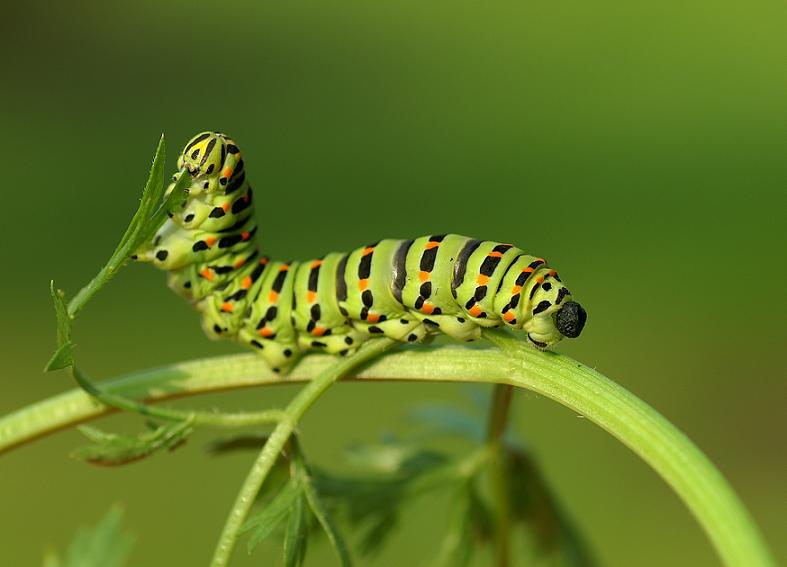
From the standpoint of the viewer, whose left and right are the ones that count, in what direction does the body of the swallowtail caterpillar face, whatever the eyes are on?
facing to the left of the viewer
